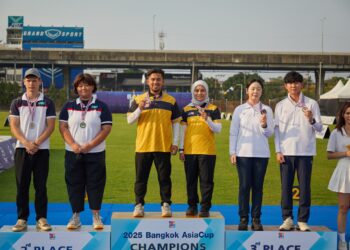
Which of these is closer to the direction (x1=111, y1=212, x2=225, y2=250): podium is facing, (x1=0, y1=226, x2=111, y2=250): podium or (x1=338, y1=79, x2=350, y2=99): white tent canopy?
the podium

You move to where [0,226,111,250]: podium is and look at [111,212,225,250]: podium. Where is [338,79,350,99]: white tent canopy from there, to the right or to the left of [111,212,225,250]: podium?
left

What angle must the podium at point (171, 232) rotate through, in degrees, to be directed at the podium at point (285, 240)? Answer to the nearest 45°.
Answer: approximately 90° to its left

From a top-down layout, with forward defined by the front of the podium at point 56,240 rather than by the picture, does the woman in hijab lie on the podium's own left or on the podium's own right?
on the podium's own left

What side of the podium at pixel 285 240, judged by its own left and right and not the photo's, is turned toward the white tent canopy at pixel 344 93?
back

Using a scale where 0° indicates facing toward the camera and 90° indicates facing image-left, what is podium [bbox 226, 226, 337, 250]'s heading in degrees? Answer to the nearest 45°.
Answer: approximately 0°

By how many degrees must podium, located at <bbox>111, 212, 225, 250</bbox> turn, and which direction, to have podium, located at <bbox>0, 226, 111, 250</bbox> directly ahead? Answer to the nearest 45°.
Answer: approximately 90° to its right

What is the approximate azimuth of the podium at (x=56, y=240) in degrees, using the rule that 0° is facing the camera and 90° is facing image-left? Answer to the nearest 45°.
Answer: approximately 0°

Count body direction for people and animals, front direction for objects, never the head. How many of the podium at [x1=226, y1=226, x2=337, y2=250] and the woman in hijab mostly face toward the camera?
2

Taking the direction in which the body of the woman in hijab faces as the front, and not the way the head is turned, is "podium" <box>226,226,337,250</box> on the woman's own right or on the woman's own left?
on the woman's own left

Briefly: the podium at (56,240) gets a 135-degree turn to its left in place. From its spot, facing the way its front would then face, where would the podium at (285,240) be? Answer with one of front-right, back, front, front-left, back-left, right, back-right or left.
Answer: front-right
